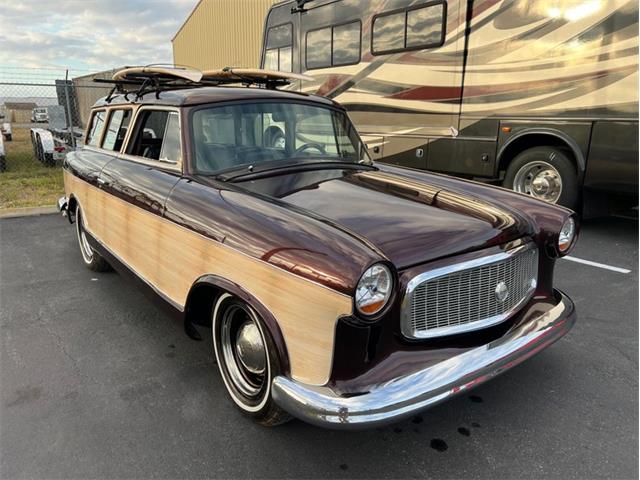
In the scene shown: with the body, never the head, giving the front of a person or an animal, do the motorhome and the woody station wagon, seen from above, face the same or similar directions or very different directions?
very different directions

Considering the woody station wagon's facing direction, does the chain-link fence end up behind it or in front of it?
behind

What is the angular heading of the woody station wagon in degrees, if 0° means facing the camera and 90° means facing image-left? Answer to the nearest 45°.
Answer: approximately 315°

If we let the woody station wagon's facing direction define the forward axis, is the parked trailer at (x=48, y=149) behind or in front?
behind

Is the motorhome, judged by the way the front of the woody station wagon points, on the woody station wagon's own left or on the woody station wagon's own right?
on the woody station wagon's own left
